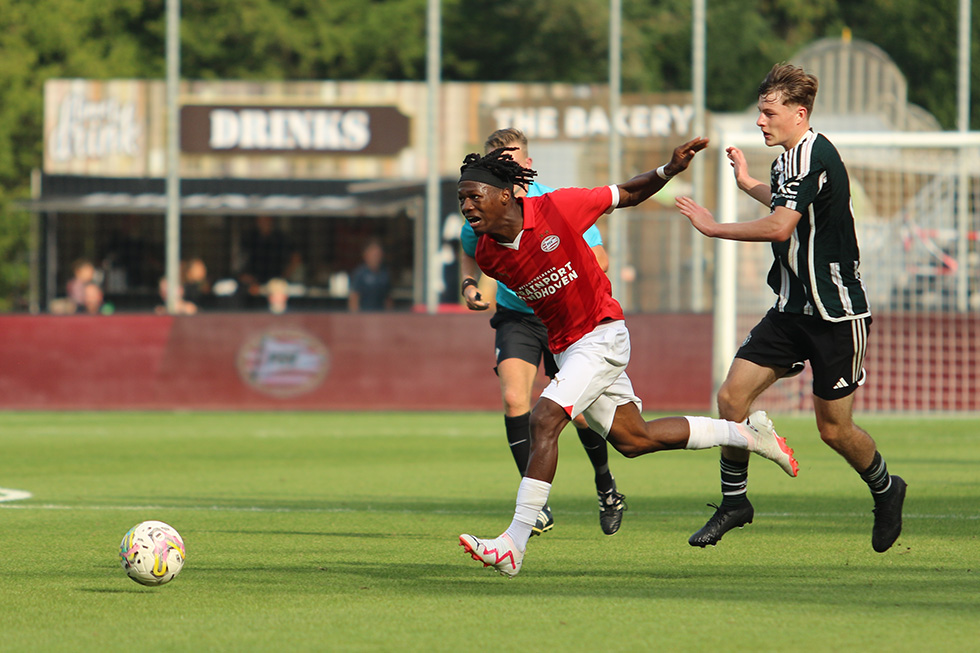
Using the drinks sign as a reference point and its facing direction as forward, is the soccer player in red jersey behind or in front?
in front

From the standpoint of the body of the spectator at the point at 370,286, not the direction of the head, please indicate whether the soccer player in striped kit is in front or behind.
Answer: in front

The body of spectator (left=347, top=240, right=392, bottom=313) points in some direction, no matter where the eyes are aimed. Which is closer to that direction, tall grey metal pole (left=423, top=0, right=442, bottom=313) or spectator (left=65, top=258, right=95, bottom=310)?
the tall grey metal pole

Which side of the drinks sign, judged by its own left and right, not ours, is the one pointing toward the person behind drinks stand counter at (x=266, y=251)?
back

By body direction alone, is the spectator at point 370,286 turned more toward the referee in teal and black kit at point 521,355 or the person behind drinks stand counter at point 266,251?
the referee in teal and black kit

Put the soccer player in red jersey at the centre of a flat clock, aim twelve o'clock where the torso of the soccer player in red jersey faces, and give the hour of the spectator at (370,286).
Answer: The spectator is roughly at 4 o'clock from the soccer player in red jersey.

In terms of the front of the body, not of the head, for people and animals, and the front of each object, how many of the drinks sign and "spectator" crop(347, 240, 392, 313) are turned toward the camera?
2

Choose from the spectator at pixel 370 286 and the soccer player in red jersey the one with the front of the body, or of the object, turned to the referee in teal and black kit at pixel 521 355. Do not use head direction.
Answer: the spectator

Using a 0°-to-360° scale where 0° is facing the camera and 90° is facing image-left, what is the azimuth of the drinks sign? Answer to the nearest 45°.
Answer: approximately 0°
